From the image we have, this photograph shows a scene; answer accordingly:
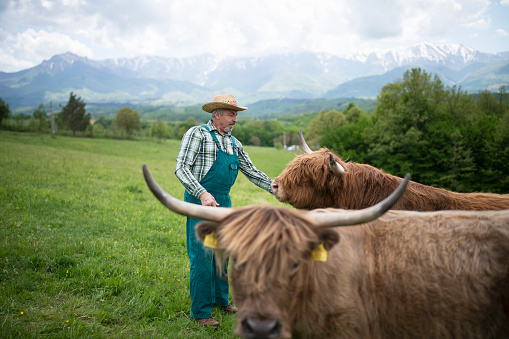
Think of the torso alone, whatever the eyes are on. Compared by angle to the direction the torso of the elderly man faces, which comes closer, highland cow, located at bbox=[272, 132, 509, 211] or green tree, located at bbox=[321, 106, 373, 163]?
the highland cow

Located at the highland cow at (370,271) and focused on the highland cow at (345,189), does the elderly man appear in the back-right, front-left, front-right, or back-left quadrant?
front-left

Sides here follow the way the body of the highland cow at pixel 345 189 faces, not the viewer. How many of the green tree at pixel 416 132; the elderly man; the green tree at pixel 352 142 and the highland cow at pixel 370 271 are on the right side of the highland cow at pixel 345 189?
2

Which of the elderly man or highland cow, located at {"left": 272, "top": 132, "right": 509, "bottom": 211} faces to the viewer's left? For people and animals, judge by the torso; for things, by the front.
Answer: the highland cow

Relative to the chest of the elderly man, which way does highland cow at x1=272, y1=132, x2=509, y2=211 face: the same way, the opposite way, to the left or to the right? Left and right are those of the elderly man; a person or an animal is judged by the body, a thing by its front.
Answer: the opposite way

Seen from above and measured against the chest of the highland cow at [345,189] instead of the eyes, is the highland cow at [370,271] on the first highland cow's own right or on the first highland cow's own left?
on the first highland cow's own left

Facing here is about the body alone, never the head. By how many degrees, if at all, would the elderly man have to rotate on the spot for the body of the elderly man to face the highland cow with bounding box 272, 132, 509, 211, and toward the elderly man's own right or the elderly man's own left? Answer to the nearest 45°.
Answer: approximately 45° to the elderly man's own left

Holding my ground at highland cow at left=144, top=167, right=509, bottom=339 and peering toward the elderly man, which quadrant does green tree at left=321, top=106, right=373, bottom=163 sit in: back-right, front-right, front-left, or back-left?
front-right

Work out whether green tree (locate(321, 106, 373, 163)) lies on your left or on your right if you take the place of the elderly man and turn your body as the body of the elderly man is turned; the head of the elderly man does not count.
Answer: on your left

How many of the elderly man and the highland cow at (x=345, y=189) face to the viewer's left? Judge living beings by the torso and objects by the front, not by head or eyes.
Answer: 1

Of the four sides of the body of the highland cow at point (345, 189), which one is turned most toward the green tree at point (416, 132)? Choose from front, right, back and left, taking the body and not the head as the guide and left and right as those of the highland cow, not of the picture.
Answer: right

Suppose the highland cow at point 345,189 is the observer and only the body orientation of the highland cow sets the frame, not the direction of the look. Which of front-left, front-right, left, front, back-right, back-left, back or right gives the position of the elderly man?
front-left

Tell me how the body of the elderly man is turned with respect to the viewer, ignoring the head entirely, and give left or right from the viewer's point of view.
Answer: facing the viewer and to the right of the viewer

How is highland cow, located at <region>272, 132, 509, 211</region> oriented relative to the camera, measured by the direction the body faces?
to the viewer's left

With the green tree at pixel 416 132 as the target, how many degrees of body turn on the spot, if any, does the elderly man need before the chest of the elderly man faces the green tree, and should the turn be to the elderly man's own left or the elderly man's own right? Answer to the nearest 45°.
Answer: approximately 90° to the elderly man's own left
